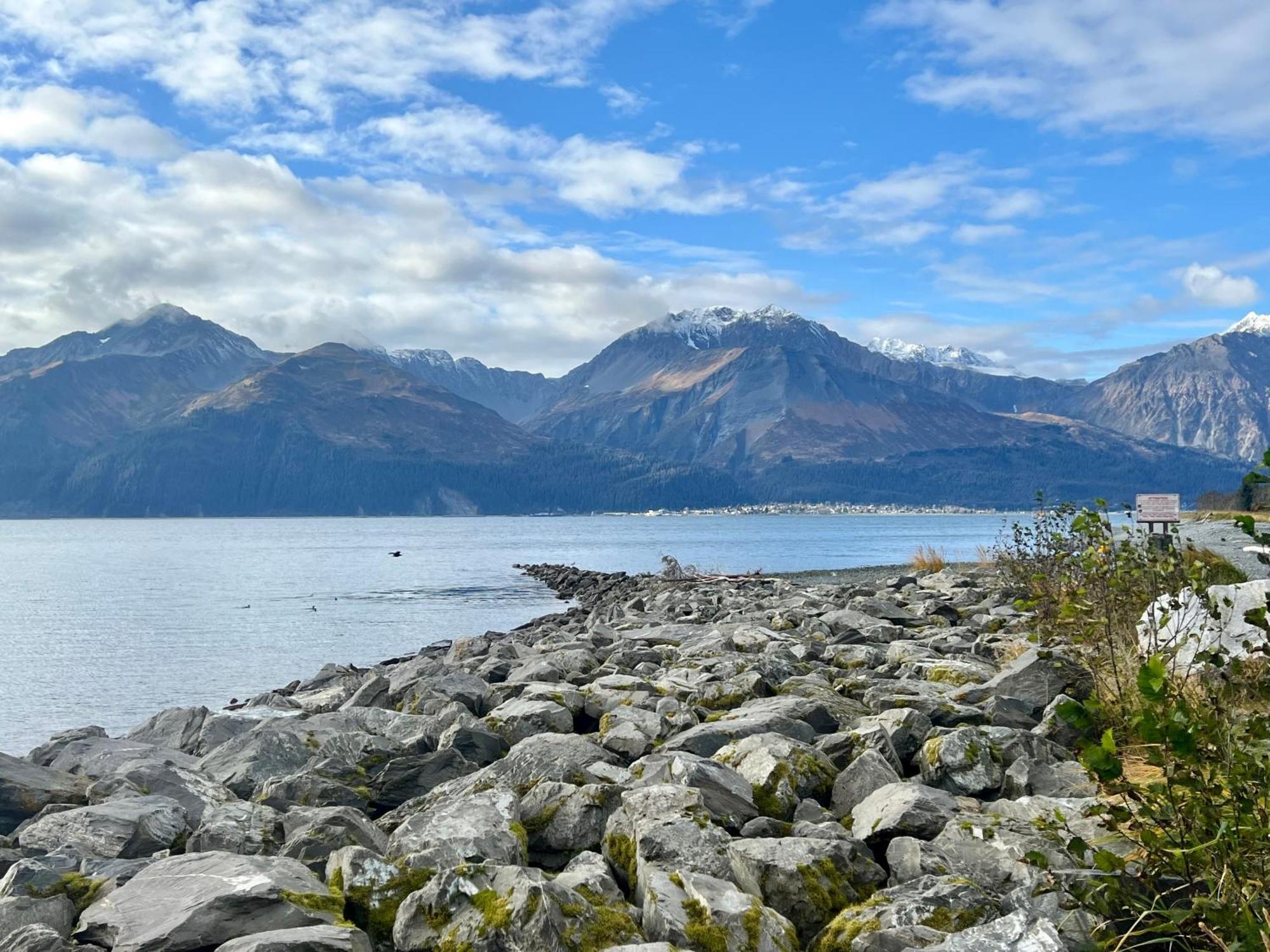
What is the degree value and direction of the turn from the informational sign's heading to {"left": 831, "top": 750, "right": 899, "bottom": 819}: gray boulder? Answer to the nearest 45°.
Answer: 0° — it already faces it

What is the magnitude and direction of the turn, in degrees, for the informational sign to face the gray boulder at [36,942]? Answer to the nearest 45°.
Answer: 0° — it already faces it

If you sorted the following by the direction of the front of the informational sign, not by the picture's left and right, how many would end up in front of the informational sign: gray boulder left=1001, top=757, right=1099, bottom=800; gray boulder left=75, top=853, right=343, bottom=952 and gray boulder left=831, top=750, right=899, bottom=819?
3

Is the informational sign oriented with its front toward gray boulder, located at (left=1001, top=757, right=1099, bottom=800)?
yes

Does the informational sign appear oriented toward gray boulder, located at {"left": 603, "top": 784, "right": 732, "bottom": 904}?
yes

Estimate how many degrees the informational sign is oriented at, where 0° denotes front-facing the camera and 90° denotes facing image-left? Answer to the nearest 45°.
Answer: approximately 0°

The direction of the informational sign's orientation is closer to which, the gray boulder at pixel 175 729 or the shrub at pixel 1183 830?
the shrub

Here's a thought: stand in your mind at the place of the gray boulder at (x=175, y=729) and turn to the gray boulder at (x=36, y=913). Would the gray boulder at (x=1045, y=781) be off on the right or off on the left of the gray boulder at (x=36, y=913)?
left
